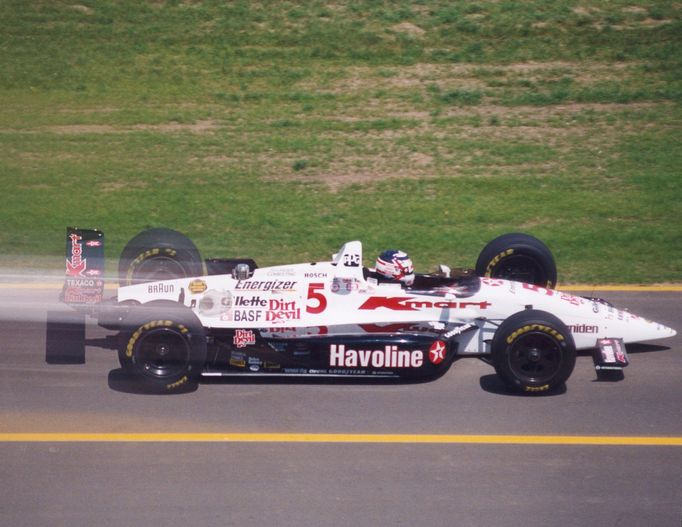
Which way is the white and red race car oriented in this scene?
to the viewer's right
